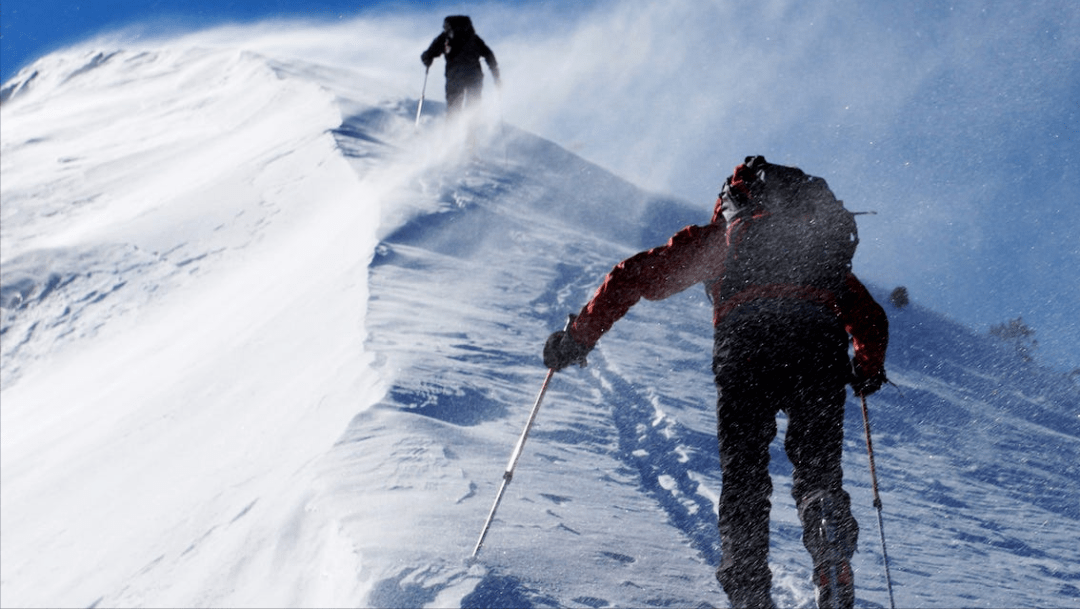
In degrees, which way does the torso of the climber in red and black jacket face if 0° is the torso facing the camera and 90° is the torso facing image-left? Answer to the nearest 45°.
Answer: approximately 180°

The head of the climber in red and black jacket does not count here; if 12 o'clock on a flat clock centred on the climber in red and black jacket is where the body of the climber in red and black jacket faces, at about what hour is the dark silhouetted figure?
The dark silhouetted figure is roughly at 11 o'clock from the climber in red and black jacket.
